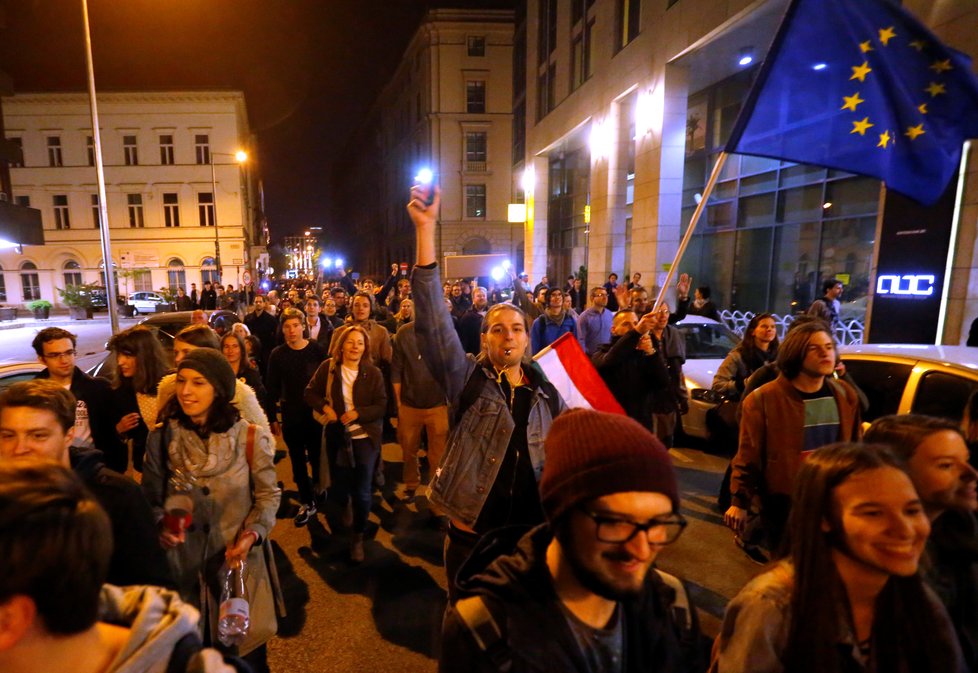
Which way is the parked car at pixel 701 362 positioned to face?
toward the camera

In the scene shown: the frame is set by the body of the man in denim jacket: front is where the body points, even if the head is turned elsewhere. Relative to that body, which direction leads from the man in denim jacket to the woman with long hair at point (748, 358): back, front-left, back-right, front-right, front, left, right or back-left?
back-left

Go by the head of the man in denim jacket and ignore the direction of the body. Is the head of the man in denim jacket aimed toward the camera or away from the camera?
toward the camera

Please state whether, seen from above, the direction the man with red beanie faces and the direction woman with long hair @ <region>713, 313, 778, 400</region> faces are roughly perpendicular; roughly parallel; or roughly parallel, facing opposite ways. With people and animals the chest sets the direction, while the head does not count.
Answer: roughly parallel

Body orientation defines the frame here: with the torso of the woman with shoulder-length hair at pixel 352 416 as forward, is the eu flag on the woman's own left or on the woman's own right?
on the woman's own left

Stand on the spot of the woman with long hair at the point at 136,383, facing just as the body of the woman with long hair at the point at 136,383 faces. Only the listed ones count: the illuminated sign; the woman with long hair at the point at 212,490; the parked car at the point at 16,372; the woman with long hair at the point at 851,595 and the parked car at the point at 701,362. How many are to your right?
1

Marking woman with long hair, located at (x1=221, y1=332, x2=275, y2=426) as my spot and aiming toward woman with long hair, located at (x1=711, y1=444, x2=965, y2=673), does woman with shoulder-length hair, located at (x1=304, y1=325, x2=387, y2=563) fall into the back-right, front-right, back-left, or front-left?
front-left

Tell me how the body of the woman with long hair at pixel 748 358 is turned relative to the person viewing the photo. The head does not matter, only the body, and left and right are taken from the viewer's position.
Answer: facing the viewer and to the right of the viewer

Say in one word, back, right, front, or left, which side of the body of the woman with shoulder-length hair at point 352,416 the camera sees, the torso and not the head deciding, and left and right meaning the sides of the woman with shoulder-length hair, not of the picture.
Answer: front

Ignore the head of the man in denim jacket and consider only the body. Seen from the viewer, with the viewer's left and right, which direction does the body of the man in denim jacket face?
facing the viewer

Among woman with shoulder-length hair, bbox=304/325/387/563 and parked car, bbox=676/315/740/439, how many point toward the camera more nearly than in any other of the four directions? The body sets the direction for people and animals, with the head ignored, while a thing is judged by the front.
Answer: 2

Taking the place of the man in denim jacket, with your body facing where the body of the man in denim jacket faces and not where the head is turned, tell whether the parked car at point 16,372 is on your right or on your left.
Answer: on your right

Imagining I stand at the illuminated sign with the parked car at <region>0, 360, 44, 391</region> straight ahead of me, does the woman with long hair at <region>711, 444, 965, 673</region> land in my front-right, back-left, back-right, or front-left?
front-left

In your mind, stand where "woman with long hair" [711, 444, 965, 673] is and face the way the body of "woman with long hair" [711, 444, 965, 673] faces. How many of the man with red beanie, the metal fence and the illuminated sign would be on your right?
1

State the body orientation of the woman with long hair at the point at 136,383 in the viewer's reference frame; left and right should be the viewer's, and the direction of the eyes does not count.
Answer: facing the viewer and to the left of the viewer
